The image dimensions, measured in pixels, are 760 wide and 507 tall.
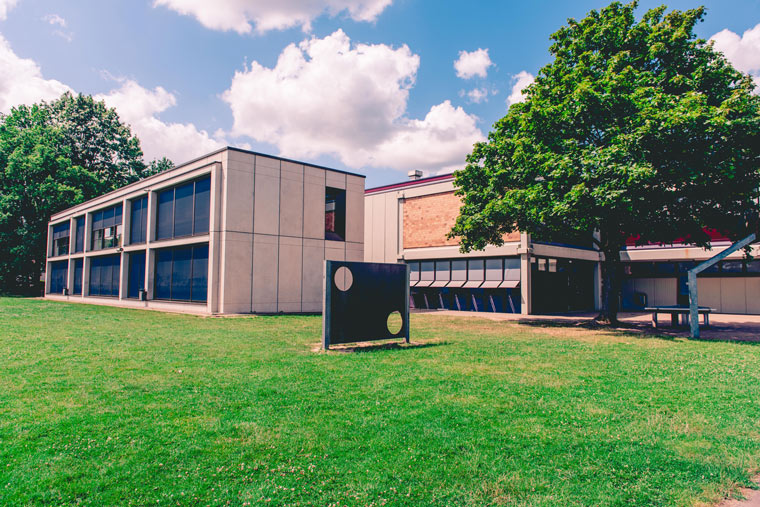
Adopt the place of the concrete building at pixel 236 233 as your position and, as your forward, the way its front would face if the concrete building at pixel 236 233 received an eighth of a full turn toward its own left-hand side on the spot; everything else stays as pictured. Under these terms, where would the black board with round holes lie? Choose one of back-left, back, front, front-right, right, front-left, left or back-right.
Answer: front

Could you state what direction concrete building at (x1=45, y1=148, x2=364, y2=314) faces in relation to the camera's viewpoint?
facing the viewer and to the left of the viewer

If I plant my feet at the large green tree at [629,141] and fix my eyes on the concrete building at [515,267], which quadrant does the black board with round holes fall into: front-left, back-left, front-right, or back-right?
back-left

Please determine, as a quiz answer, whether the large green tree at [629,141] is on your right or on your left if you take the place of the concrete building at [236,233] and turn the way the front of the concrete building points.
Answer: on your left

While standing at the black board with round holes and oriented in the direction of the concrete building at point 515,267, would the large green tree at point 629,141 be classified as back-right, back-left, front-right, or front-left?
front-right

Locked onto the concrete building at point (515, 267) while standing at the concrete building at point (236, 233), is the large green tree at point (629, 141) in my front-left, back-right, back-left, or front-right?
front-right
